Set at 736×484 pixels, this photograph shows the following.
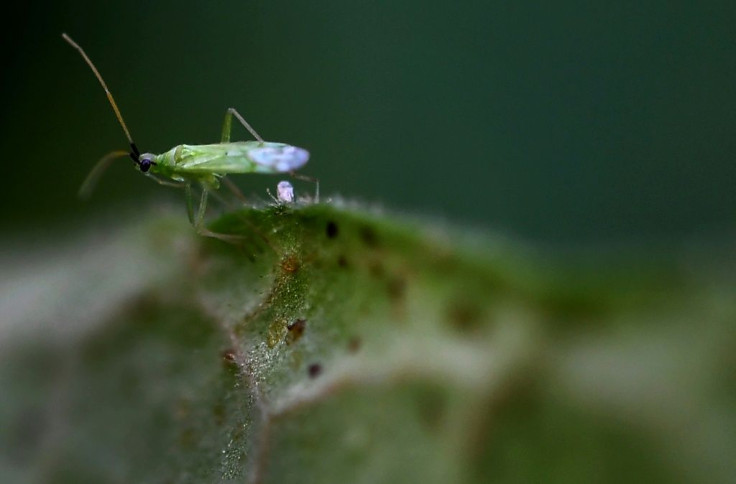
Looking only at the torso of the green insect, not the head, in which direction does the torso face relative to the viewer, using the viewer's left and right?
facing to the left of the viewer
